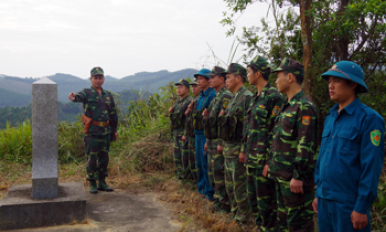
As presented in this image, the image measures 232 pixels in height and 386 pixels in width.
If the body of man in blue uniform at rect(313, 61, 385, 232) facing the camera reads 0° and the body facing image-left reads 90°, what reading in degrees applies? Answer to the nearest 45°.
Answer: approximately 45°

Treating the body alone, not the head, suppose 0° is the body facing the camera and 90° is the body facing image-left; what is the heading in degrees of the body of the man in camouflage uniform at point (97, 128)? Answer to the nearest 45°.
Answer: approximately 0°

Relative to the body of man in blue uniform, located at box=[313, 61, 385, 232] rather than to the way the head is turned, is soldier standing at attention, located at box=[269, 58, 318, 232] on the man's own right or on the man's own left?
on the man's own right

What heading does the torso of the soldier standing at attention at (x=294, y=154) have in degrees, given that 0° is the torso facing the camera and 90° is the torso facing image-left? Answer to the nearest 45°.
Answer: approximately 90°

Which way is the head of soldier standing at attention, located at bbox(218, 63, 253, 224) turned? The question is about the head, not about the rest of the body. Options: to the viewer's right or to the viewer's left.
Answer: to the viewer's left

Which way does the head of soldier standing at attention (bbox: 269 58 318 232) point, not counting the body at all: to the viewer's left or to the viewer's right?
to the viewer's left

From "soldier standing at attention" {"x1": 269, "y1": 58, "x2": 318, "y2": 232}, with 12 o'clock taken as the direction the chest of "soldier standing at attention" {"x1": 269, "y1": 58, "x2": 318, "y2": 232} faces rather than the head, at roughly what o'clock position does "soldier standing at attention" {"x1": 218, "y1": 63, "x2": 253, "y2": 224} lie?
"soldier standing at attention" {"x1": 218, "y1": 63, "x2": 253, "y2": 224} is roughly at 2 o'clock from "soldier standing at attention" {"x1": 269, "y1": 58, "x2": 318, "y2": 232}.

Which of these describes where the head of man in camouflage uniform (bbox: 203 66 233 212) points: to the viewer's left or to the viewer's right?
to the viewer's left

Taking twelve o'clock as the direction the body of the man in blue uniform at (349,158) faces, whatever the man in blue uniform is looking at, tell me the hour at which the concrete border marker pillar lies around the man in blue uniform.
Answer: The concrete border marker pillar is roughly at 2 o'clock from the man in blue uniform.
